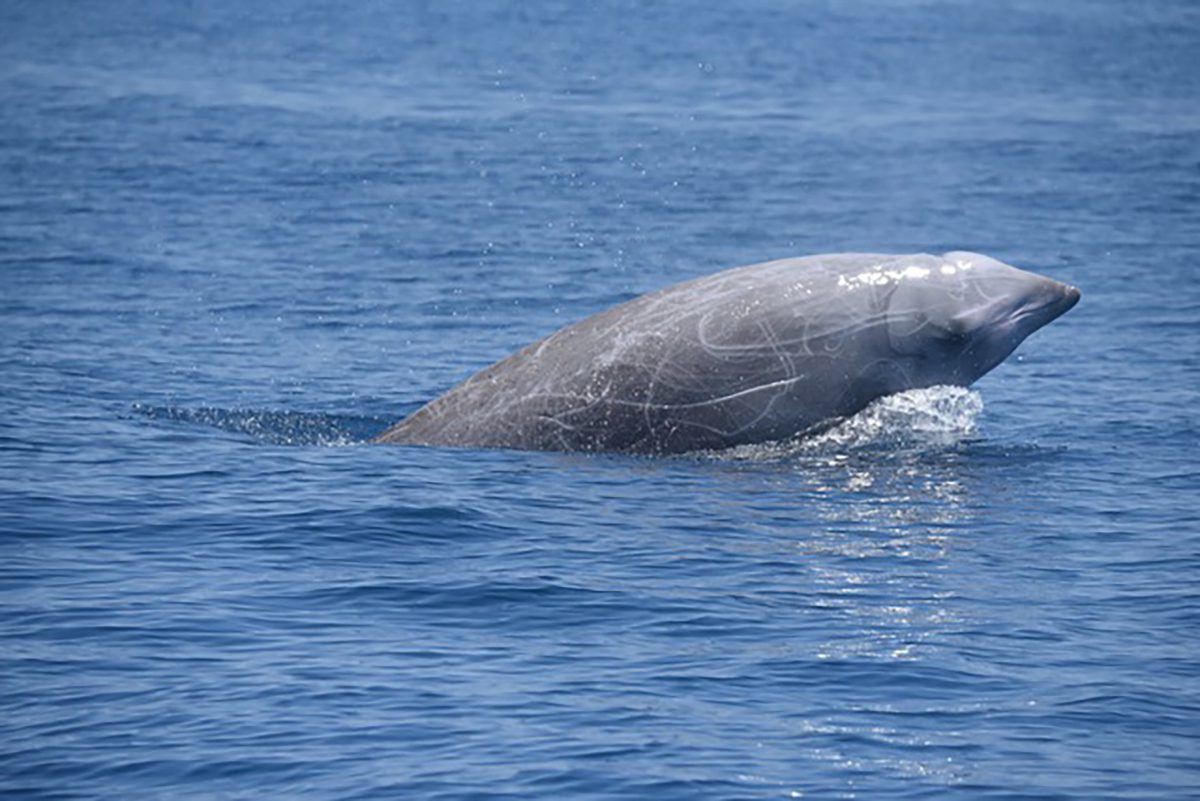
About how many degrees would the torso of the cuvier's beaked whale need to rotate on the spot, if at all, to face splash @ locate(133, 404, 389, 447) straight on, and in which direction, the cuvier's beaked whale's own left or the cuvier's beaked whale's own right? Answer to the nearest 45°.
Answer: approximately 180°

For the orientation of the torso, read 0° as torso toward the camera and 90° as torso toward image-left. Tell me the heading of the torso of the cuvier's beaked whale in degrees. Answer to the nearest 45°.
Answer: approximately 270°

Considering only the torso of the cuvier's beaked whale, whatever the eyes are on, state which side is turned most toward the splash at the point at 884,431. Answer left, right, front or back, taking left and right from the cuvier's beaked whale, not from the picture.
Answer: front
